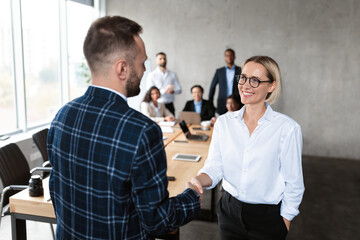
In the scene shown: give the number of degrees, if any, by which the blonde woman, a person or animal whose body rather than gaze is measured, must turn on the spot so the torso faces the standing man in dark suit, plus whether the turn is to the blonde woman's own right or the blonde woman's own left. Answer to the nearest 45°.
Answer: approximately 135° to the blonde woman's own right

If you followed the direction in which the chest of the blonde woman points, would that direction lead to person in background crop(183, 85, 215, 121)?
no

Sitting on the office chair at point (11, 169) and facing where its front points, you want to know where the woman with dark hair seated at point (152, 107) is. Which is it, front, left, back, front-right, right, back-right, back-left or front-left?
left

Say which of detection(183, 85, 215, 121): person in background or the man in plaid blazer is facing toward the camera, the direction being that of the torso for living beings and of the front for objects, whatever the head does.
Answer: the person in background

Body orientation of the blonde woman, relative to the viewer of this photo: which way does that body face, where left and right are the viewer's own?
facing the viewer and to the left of the viewer

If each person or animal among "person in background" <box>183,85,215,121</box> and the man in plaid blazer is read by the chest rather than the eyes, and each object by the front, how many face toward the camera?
1

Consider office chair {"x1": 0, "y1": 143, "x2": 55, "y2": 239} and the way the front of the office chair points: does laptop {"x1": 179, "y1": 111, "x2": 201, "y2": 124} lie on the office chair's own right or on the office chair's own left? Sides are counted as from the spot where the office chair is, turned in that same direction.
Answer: on the office chair's own left

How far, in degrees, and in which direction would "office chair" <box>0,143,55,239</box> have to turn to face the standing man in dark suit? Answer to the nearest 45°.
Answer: approximately 90° to its left

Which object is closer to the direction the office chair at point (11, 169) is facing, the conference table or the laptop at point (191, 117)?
the conference table

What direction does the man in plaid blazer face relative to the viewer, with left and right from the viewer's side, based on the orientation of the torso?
facing away from the viewer and to the right of the viewer

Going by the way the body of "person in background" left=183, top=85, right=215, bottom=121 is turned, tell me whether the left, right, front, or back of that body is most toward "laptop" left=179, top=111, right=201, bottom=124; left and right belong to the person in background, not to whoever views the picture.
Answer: front

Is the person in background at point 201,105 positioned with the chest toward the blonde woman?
yes

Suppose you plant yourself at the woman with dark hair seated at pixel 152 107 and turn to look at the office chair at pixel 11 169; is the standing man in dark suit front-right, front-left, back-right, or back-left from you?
back-left

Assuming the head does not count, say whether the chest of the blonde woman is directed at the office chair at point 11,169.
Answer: no

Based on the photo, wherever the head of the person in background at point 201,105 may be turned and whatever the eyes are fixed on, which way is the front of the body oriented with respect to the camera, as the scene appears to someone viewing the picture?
toward the camera

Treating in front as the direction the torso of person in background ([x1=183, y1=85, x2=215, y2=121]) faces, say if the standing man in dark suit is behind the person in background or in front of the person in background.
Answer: behind

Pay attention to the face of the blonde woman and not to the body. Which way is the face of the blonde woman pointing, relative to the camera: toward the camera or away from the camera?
toward the camera
